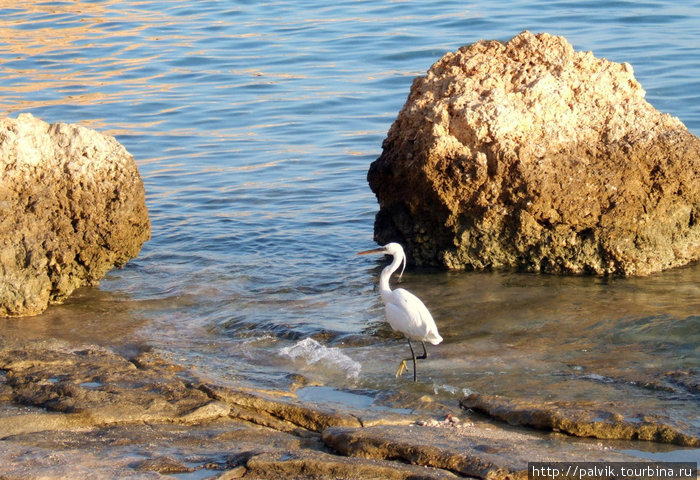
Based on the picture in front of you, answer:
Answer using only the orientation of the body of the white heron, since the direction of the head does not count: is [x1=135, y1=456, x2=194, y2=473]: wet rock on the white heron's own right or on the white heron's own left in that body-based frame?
on the white heron's own left

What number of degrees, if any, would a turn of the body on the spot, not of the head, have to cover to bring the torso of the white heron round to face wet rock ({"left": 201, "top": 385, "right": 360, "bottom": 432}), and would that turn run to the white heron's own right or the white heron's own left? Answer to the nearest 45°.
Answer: approximately 45° to the white heron's own left

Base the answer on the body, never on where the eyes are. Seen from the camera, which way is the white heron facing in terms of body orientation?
to the viewer's left

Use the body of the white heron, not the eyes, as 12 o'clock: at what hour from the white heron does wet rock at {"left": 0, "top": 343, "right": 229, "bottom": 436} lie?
The wet rock is roughly at 11 o'clock from the white heron.

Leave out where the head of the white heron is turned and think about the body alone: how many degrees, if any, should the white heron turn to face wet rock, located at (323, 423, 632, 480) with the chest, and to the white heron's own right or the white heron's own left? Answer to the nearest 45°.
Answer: approximately 90° to the white heron's own left

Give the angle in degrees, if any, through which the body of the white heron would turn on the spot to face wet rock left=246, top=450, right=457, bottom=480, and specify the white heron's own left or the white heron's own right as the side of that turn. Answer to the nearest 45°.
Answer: approximately 90° to the white heron's own left

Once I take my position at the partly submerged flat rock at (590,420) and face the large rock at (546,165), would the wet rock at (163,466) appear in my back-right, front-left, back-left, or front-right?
back-left

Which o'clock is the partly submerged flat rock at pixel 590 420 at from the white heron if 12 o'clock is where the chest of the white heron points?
The partly submerged flat rock is roughly at 8 o'clock from the white heron.

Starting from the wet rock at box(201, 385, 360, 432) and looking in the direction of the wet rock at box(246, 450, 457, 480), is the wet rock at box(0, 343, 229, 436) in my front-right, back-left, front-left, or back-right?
back-right

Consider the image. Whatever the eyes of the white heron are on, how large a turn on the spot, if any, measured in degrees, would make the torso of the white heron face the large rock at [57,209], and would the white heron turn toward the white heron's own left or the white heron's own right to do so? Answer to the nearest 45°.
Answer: approximately 45° to the white heron's own right

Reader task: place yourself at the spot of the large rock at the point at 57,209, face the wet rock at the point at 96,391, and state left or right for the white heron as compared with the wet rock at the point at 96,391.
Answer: left
